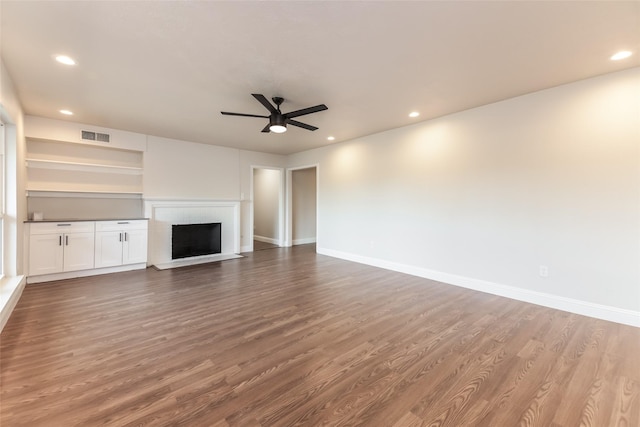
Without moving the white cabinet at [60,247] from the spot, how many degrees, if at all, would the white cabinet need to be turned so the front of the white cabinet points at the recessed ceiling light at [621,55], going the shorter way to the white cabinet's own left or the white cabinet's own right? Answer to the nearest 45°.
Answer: approximately 45° to the white cabinet's own left

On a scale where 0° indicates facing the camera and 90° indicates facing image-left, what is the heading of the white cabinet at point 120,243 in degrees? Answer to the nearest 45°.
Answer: approximately 0°

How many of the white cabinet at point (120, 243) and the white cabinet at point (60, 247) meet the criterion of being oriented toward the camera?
2

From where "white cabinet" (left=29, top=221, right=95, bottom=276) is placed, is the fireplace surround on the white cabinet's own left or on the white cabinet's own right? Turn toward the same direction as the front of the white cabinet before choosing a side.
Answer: on the white cabinet's own left

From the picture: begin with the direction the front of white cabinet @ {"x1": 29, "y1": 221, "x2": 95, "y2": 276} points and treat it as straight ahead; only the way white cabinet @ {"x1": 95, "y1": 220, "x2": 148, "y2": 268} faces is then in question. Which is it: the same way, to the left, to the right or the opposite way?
the same way

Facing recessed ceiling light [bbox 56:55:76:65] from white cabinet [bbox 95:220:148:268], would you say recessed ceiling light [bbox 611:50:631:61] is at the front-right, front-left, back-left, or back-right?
front-left

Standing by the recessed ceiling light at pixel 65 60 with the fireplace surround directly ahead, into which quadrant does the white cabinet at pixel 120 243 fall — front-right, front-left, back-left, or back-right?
front-left

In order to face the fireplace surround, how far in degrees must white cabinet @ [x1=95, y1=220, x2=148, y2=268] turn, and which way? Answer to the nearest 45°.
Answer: approximately 90° to its left

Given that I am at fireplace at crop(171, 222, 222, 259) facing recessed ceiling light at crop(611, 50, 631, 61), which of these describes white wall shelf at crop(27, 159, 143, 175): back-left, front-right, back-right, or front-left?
back-right

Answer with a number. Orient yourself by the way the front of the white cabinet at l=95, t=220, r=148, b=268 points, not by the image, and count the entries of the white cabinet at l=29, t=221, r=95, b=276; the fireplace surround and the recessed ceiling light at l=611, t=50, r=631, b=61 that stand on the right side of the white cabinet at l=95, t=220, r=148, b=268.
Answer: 1

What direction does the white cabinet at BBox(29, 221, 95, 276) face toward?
toward the camera

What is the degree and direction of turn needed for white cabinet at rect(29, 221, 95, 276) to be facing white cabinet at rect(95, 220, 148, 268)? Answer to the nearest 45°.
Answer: approximately 90° to its left
